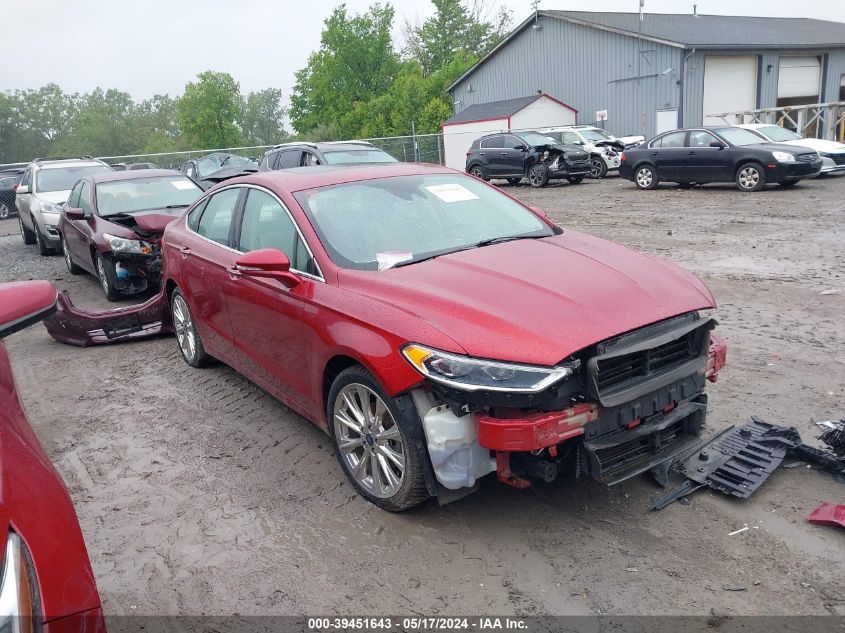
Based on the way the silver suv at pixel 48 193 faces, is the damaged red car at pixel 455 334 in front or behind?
in front

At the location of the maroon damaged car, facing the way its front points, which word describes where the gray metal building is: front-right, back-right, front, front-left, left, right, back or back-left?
left

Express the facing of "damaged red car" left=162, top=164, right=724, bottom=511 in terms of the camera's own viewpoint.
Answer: facing the viewer and to the right of the viewer
